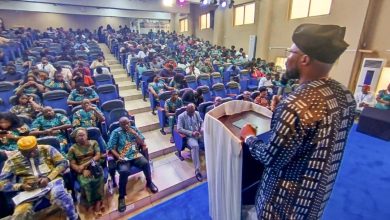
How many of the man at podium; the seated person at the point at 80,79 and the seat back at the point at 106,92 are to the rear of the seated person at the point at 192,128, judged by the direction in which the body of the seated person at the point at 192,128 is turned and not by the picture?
2

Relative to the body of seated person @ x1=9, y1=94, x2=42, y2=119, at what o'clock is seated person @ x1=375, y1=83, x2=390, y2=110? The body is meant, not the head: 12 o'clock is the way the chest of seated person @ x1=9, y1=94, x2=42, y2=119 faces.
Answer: seated person @ x1=375, y1=83, x2=390, y2=110 is roughly at 10 o'clock from seated person @ x1=9, y1=94, x2=42, y2=119.

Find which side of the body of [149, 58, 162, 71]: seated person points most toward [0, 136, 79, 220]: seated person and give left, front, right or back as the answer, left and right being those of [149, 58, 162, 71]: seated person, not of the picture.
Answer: front

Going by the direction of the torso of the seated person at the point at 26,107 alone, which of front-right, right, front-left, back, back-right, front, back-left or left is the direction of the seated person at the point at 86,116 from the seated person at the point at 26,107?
front-left

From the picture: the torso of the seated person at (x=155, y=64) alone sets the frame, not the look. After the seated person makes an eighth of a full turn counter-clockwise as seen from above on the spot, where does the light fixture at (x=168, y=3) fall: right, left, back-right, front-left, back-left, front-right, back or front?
back-left

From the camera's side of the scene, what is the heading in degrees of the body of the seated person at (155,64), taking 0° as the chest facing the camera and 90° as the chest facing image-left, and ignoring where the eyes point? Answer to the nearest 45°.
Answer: approximately 0°

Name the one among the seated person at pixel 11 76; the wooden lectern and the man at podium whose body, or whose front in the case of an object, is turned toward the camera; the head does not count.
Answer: the seated person

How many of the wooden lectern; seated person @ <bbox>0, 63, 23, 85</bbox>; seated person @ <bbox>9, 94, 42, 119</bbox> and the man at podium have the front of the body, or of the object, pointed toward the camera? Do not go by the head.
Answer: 2

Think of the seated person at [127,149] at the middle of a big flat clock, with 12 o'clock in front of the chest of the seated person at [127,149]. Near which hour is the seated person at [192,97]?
the seated person at [192,97] is roughly at 9 o'clock from the seated person at [127,149].

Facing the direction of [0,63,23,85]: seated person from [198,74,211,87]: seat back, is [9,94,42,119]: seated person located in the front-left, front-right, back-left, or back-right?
front-left

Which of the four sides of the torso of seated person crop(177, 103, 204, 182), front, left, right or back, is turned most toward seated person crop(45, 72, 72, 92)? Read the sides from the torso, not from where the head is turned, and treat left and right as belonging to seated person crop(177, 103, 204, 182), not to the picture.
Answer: back

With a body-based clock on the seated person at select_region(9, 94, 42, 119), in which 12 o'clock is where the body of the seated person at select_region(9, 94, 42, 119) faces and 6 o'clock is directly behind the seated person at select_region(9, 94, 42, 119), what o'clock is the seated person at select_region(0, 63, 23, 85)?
the seated person at select_region(0, 63, 23, 85) is roughly at 6 o'clock from the seated person at select_region(9, 94, 42, 119).

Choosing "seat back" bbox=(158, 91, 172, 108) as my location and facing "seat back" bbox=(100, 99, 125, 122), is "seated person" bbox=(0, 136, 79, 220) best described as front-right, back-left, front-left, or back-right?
front-left

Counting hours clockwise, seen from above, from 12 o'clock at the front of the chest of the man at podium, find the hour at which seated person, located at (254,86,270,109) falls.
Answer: The seated person is roughly at 1 o'clock from the man at podium.

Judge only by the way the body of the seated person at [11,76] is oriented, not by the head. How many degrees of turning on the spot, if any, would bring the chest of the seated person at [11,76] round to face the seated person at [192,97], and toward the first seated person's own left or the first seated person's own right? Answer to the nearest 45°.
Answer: approximately 45° to the first seated person's own left

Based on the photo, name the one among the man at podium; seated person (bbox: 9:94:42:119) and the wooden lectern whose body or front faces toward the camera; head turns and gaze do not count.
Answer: the seated person

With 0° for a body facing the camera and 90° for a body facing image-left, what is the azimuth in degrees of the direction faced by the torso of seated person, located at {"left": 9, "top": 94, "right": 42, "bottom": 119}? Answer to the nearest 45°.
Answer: approximately 0°

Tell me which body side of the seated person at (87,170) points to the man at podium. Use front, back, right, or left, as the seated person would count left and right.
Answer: front
